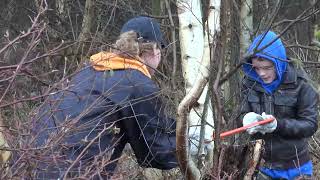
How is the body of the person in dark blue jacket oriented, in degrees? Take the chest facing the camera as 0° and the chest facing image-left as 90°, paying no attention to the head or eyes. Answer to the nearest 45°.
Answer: approximately 225°

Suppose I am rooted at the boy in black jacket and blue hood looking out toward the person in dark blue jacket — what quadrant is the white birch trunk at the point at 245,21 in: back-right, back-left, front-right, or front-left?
back-right

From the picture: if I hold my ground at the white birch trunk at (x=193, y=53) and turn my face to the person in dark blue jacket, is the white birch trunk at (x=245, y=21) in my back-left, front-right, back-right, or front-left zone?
back-right

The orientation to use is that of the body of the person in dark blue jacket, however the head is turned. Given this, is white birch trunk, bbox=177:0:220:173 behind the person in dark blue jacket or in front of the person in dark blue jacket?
in front

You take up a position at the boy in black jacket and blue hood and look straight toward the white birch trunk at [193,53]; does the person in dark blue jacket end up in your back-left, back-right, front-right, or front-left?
front-left

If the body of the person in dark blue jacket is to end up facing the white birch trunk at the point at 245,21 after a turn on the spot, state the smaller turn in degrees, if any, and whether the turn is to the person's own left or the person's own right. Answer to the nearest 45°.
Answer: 0° — they already face it

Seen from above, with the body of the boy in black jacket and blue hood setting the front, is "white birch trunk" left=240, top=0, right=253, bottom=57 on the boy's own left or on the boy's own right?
on the boy's own right

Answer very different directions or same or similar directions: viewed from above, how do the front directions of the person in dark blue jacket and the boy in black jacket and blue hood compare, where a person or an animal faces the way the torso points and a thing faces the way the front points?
very different directions

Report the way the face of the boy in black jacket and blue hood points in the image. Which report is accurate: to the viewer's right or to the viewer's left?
to the viewer's left

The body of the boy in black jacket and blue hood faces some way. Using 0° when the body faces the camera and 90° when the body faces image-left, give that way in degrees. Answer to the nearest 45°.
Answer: approximately 45°
